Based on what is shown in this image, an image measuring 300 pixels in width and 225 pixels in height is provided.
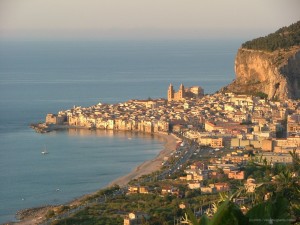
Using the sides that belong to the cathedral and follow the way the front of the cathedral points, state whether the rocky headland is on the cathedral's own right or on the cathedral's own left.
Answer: on the cathedral's own left

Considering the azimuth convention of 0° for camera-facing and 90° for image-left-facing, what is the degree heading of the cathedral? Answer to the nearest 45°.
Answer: approximately 45°
